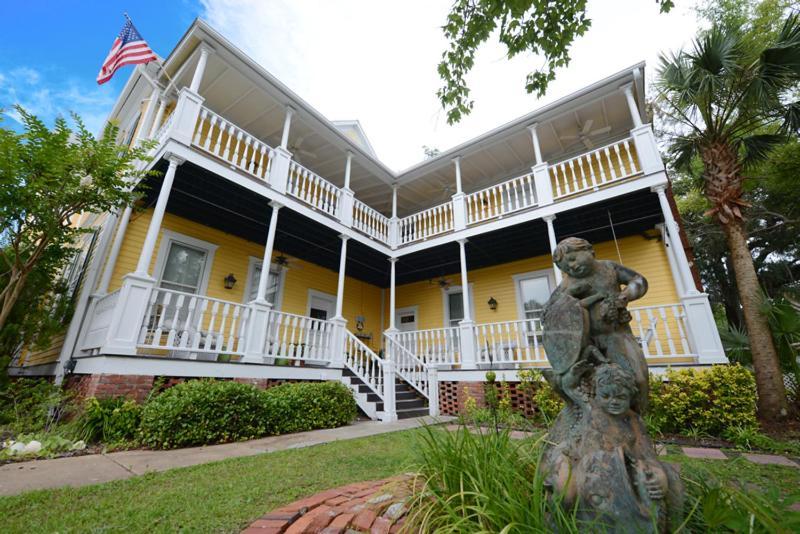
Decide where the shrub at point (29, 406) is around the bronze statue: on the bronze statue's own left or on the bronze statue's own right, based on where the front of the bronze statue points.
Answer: on the bronze statue's own right

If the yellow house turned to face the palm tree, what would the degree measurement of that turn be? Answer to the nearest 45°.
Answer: approximately 45° to its left

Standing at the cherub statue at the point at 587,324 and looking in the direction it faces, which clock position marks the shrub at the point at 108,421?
The shrub is roughly at 3 o'clock from the cherub statue.

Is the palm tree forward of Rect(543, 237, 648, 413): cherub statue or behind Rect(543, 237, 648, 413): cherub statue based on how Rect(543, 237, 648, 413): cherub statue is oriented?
behind

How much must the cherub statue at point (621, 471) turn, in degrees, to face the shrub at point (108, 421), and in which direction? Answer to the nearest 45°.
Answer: approximately 90° to its right

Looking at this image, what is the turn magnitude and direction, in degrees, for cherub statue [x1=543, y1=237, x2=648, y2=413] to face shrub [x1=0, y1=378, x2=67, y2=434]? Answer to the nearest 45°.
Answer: approximately 90° to its right

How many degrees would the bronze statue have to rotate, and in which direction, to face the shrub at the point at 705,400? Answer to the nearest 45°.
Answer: approximately 180°

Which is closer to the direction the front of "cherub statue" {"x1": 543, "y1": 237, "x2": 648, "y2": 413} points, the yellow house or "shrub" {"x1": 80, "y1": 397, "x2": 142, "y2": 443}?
the shrub

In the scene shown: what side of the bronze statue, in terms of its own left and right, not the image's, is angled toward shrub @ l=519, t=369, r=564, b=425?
back

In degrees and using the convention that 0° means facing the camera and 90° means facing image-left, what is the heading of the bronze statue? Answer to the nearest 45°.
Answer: approximately 0°
